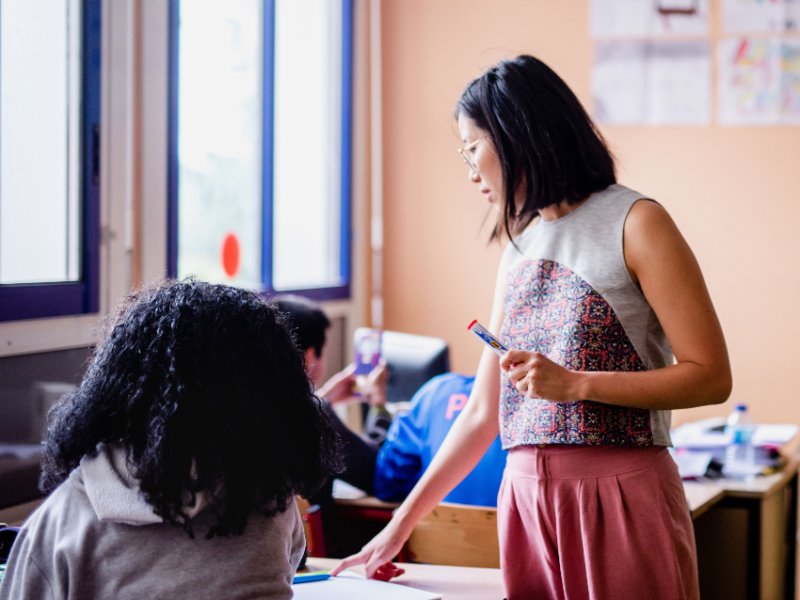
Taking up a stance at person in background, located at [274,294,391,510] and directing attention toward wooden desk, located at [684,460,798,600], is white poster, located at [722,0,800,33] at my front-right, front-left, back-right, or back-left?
front-left

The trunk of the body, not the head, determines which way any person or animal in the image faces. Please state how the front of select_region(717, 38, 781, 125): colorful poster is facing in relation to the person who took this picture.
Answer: facing the viewer

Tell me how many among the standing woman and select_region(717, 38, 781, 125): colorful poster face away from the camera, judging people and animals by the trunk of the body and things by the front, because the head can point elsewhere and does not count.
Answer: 0

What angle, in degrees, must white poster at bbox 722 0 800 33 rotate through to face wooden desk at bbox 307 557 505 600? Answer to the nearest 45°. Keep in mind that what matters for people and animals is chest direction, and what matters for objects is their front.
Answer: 0° — it already faces it

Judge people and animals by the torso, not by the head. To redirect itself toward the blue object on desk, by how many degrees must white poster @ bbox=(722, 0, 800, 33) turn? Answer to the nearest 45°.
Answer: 0° — it already faces it

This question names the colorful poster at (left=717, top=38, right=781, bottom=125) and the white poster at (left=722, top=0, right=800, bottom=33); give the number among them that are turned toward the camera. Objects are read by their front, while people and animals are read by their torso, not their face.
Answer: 2

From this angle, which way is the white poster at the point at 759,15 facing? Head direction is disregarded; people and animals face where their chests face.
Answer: toward the camera

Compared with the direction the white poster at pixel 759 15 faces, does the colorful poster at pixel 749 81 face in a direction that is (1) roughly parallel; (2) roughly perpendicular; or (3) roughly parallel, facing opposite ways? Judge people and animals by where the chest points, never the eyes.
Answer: roughly parallel

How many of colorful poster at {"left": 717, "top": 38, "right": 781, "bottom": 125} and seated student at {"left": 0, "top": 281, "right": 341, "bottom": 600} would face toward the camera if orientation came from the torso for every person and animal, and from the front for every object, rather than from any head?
1

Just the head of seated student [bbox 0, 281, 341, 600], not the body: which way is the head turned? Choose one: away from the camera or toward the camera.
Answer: away from the camera

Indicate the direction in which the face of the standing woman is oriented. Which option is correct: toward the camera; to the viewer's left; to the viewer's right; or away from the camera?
to the viewer's left

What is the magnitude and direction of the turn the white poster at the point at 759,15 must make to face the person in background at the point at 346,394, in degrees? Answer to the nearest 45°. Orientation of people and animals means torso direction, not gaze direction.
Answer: approximately 45° to its right

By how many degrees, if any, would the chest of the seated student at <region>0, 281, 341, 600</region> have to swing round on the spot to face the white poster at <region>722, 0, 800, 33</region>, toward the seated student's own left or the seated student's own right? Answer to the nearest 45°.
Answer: approximately 45° to the seated student's own right

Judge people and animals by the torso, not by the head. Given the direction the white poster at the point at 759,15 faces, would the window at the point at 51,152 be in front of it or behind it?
in front

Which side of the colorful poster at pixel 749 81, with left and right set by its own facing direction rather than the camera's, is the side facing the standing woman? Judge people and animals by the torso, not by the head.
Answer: front

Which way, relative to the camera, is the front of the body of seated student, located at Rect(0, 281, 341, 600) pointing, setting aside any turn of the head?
away from the camera

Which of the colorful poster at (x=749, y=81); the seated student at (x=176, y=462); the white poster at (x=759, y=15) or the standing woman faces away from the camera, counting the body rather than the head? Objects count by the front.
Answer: the seated student
